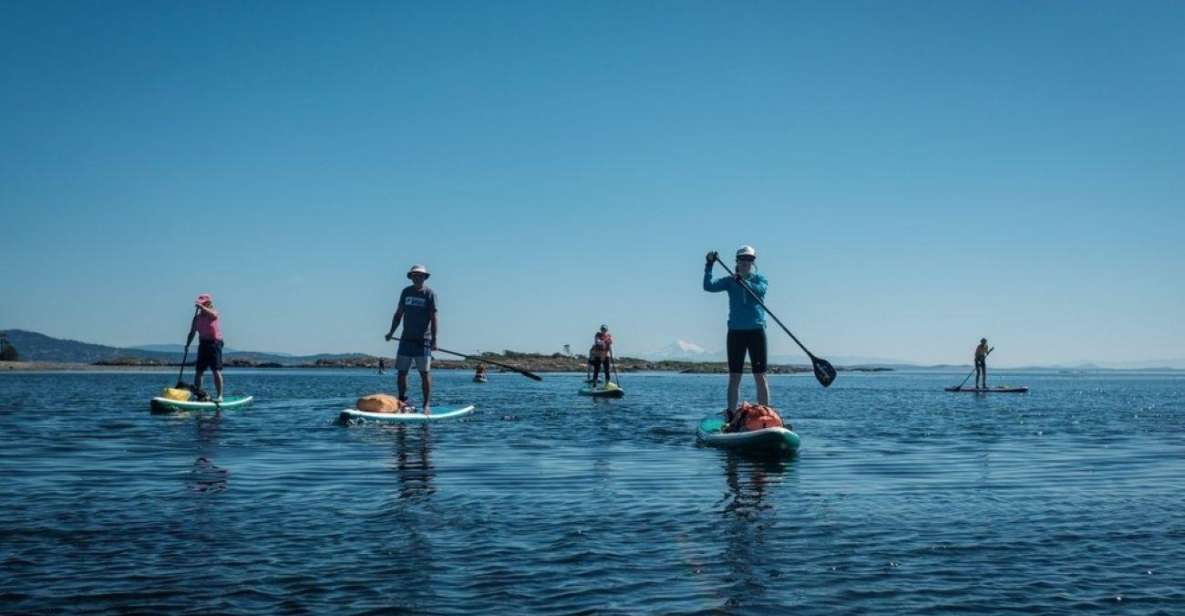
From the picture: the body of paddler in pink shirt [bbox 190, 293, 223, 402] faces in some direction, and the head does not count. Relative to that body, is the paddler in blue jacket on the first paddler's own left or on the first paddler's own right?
on the first paddler's own left

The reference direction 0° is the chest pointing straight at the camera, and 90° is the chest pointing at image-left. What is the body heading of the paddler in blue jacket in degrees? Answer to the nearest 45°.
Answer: approximately 0°

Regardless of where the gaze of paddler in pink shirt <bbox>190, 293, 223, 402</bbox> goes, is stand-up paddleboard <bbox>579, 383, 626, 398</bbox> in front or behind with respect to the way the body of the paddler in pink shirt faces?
behind

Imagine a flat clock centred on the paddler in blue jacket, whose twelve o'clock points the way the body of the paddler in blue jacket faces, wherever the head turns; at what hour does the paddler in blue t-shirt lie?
The paddler in blue t-shirt is roughly at 4 o'clock from the paddler in blue jacket.

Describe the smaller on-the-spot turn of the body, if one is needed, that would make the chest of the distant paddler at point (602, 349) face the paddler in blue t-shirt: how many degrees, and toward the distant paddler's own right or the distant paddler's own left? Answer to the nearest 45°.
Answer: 0° — they already face them

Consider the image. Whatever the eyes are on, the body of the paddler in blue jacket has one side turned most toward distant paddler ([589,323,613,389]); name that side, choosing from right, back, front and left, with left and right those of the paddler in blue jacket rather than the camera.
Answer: back

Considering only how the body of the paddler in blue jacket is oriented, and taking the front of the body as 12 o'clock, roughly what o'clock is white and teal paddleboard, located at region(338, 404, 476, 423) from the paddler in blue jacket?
The white and teal paddleboard is roughly at 4 o'clock from the paddler in blue jacket.

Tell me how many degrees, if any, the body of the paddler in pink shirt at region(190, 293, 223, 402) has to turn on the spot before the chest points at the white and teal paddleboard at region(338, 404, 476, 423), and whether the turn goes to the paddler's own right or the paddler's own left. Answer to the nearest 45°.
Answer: approximately 90° to the paddler's own left

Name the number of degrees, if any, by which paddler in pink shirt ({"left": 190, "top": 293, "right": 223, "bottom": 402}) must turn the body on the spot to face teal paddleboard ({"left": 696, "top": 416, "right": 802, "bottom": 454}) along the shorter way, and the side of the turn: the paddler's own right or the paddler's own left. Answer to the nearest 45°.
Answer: approximately 90° to the paddler's own left
